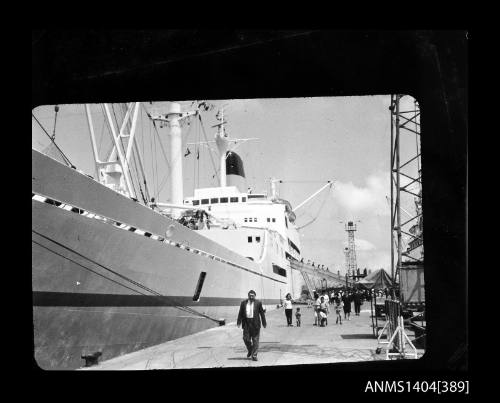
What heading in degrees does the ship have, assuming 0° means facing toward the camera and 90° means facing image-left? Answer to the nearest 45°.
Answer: approximately 45°

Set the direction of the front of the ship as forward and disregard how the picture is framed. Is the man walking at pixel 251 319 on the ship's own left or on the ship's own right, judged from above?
on the ship's own left

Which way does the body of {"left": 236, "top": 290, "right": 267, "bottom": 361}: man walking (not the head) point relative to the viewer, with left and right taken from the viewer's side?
facing the viewer

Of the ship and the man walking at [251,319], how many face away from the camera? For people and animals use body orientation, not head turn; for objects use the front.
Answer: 0

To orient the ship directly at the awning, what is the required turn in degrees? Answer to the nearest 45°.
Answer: approximately 135° to its left
